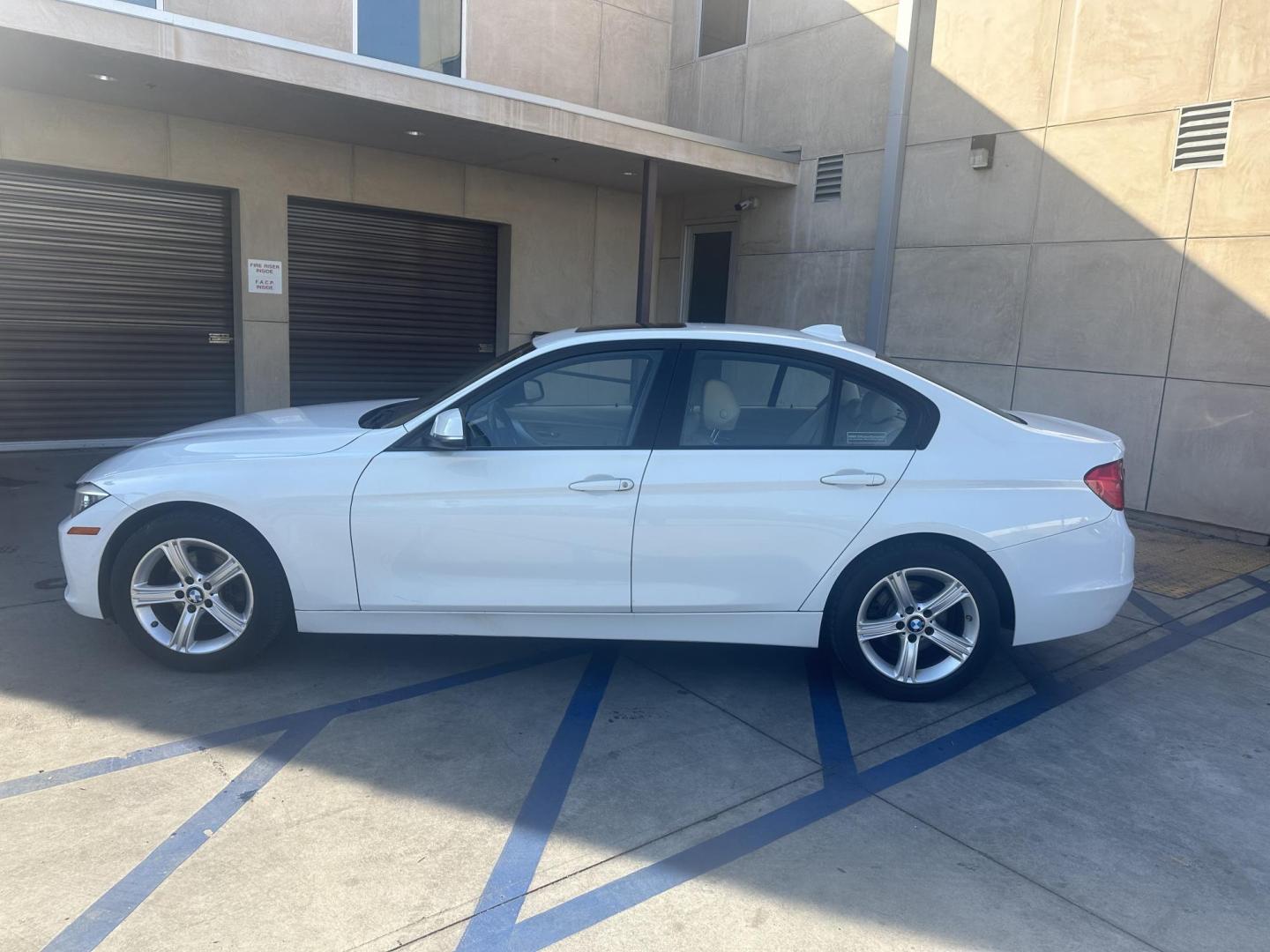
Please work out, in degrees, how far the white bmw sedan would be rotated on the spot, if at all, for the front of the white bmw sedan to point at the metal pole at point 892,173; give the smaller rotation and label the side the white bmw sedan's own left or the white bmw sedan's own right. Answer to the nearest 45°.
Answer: approximately 135° to the white bmw sedan's own right

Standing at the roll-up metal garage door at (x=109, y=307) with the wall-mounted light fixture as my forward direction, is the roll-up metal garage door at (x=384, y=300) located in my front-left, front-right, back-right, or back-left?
front-left

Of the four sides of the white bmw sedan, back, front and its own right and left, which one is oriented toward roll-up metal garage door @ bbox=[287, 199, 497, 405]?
right

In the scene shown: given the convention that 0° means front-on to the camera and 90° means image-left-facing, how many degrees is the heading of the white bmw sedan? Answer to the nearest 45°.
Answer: approximately 90°

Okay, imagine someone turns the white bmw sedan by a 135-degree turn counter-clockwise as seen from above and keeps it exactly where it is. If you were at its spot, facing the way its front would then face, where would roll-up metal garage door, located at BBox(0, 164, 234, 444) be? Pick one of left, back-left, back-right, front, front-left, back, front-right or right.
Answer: back

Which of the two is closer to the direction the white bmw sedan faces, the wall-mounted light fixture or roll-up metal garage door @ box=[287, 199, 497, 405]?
the roll-up metal garage door

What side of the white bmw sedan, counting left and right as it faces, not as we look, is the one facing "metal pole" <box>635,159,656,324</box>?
right

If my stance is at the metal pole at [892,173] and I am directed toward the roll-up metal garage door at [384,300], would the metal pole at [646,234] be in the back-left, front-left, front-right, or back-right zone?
front-left

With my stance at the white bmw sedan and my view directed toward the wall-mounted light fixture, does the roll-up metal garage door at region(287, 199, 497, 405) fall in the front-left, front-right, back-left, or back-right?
front-left

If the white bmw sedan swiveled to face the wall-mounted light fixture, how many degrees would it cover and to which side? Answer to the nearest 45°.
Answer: approximately 135° to its right

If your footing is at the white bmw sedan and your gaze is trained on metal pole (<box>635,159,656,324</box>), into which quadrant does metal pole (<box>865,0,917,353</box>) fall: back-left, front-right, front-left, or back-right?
front-right
